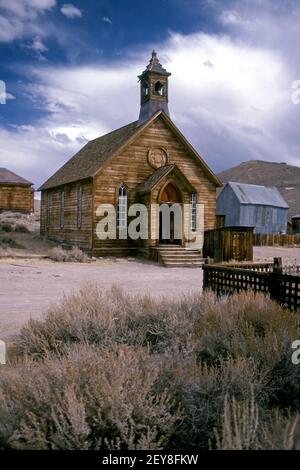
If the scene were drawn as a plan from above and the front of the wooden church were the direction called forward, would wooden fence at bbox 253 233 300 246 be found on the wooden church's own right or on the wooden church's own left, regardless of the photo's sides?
on the wooden church's own left

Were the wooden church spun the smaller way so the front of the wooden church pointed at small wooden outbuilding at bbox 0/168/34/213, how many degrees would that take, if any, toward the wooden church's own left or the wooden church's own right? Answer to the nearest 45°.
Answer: approximately 180°

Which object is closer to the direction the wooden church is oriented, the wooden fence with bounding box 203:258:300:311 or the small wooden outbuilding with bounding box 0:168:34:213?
the wooden fence

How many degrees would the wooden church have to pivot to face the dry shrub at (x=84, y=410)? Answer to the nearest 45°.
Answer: approximately 45° to its right

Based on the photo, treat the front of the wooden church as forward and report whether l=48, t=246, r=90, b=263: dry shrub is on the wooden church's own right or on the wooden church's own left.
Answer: on the wooden church's own right

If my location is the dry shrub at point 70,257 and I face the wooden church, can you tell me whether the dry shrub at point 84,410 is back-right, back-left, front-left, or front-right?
back-right

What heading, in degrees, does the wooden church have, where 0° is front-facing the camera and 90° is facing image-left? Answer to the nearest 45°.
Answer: approximately 315°

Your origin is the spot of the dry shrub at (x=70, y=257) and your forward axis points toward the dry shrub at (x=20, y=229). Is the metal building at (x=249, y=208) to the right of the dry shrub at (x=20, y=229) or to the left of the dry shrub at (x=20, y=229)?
right
